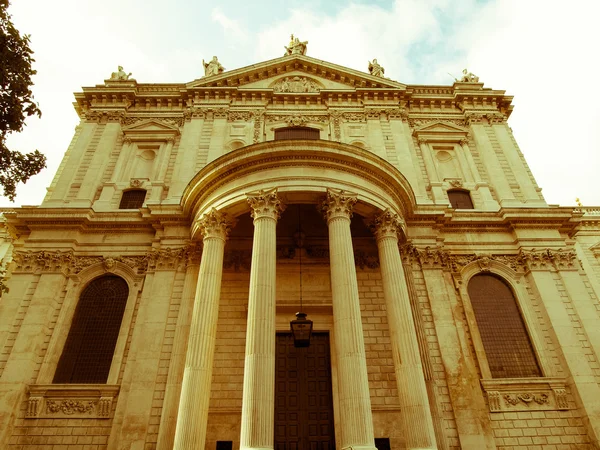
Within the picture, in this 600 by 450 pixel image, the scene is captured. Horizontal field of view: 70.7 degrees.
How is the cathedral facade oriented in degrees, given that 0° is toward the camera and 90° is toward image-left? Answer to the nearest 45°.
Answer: approximately 0°
